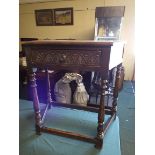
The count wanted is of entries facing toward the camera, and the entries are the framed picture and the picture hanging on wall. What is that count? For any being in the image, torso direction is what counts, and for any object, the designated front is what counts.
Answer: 2

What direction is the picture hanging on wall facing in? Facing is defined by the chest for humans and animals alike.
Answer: toward the camera

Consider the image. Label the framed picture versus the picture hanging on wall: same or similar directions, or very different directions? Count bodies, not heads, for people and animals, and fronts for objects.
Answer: same or similar directions

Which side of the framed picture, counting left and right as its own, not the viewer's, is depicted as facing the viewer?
front
